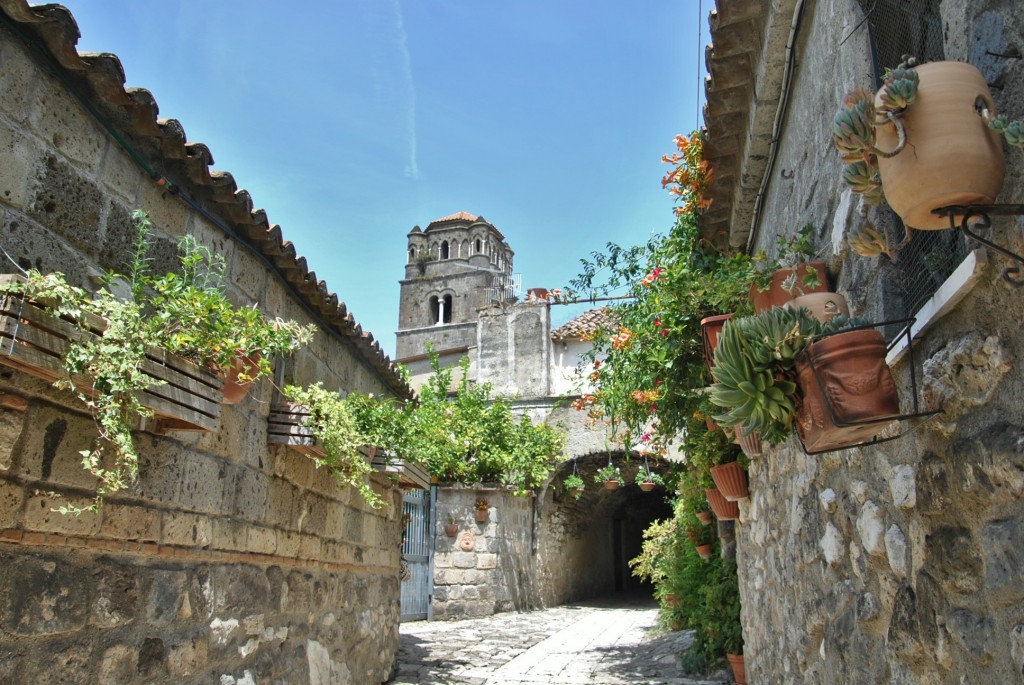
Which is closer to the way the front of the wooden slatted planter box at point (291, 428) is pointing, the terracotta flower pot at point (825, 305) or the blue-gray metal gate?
the terracotta flower pot

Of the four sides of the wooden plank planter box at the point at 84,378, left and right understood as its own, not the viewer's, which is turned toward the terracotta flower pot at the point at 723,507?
left

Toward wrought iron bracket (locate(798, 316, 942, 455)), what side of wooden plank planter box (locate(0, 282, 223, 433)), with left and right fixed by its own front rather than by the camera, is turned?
front

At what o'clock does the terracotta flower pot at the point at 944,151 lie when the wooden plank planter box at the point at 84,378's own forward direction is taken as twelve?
The terracotta flower pot is roughly at 12 o'clock from the wooden plank planter box.

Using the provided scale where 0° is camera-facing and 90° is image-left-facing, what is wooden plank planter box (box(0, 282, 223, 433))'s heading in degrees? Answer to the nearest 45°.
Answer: approximately 315°

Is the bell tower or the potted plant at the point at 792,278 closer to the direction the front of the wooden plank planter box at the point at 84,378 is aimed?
the potted plant

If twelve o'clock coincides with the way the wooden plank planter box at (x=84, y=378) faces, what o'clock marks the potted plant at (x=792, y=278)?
The potted plant is roughly at 11 o'clock from the wooden plank planter box.

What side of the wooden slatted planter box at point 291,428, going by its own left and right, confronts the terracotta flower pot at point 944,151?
front

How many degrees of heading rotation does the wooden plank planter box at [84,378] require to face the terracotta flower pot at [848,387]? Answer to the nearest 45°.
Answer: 0° — it already faces it

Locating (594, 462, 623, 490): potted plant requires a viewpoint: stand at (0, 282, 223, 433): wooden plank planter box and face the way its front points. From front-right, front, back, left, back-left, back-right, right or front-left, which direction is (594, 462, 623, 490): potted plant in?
left

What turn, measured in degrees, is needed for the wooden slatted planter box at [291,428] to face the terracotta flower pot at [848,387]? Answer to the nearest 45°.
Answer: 0° — it already faces it

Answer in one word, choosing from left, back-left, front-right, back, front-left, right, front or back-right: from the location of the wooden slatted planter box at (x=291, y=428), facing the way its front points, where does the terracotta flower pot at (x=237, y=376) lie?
front-right

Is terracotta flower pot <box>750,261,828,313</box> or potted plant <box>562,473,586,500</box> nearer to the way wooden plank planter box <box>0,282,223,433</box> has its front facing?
the terracotta flower pot
